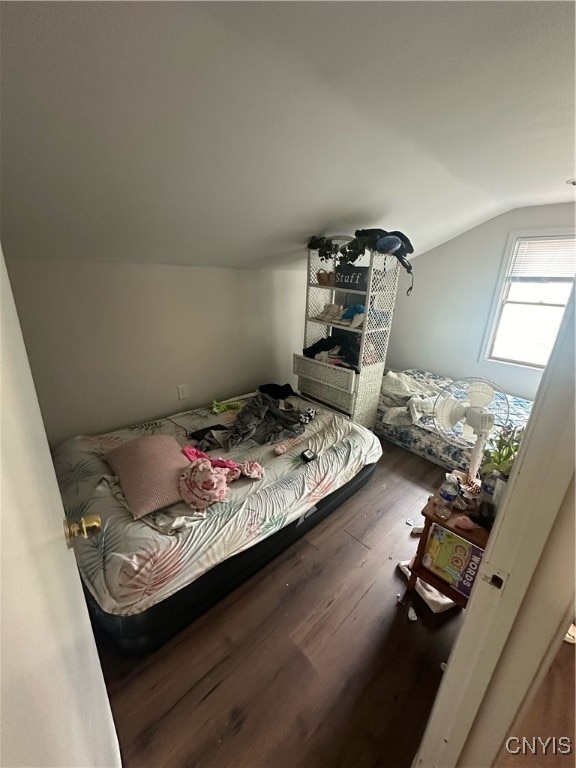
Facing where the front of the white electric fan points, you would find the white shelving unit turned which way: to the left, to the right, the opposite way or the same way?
to the left

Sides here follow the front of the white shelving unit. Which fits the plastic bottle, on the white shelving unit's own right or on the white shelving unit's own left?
on the white shelving unit's own left

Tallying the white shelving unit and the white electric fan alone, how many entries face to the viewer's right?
0

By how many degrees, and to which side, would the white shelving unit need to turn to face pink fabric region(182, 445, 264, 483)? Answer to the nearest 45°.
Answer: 0° — it already faces it

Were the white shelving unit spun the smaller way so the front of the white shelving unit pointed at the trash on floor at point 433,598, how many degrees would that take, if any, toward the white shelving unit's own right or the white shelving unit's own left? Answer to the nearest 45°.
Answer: approximately 45° to the white shelving unit's own left

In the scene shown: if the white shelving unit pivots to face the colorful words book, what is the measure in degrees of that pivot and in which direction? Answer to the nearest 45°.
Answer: approximately 45° to its left

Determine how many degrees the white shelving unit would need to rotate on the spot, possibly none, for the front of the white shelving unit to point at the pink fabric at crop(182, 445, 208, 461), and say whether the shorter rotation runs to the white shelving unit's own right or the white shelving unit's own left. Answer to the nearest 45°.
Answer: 0° — it already faces it

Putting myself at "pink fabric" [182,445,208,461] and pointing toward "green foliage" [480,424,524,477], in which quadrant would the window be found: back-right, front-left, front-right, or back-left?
front-left

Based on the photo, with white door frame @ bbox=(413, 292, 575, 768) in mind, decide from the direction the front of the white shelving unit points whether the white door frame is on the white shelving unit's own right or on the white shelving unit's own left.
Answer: on the white shelving unit's own left

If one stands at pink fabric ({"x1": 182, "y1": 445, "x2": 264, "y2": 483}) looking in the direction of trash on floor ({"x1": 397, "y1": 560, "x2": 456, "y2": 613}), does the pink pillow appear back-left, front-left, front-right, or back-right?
back-right

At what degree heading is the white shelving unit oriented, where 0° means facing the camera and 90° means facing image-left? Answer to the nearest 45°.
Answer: approximately 45°

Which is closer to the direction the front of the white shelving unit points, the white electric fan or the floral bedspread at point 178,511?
the floral bedspread
